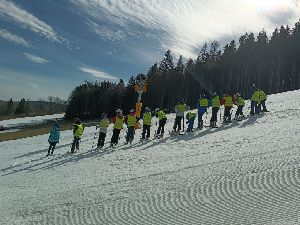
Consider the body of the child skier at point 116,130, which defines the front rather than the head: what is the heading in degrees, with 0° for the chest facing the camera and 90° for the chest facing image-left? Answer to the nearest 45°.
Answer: approximately 45°
